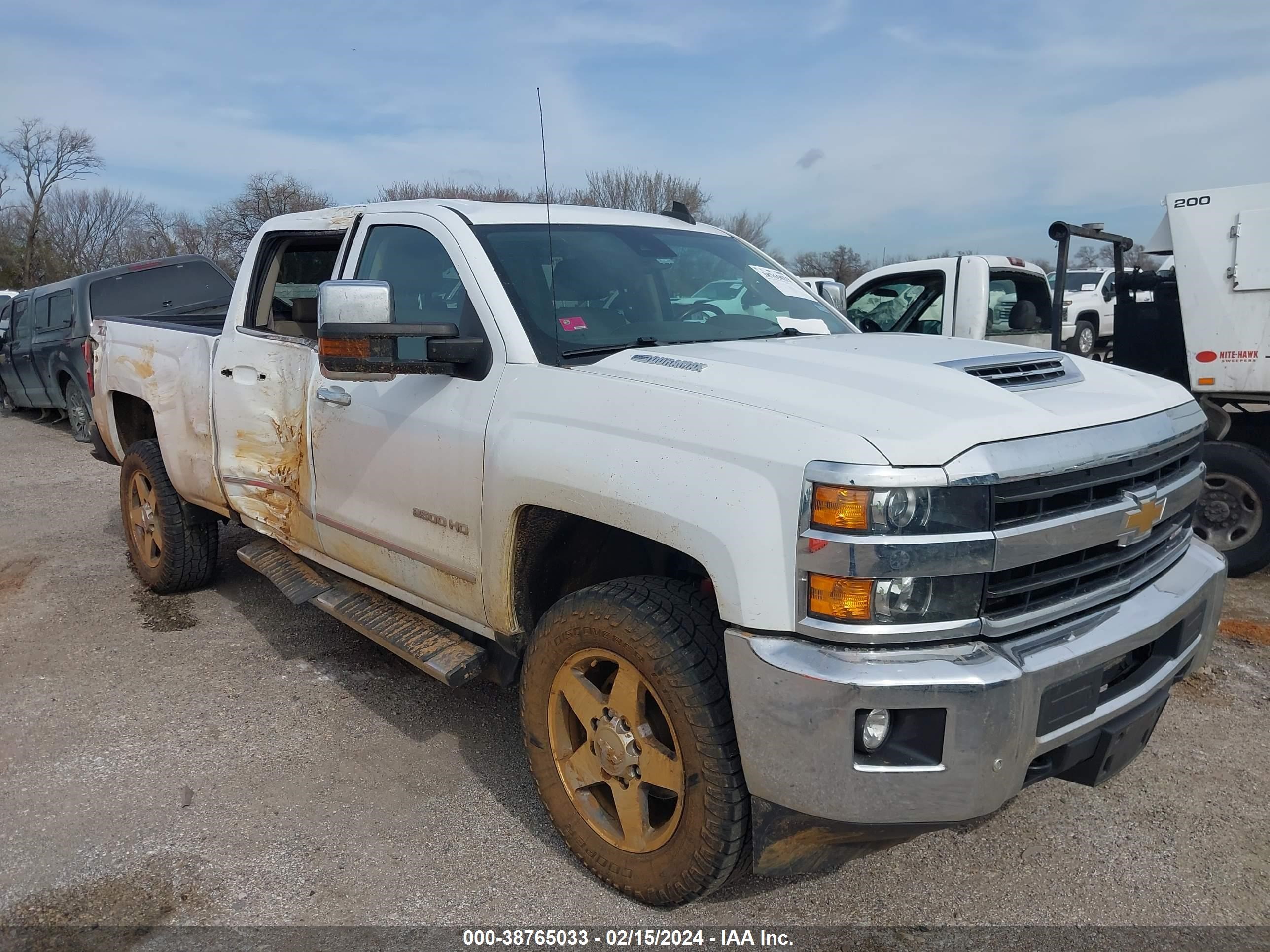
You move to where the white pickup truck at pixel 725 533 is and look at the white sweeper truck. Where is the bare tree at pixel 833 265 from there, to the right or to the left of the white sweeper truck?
left

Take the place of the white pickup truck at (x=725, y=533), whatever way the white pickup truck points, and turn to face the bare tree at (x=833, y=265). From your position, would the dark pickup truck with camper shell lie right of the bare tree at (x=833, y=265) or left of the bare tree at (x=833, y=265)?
left

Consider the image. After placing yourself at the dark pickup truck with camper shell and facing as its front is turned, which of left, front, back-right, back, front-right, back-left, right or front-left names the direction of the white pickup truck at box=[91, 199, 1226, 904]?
back-left

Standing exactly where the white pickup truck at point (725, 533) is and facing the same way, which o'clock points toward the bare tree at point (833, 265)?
The bare tree is roughly at 8 o'clock from the white pickup truck.

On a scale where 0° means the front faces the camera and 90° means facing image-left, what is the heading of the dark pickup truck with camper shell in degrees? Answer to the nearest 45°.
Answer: approximately 135°

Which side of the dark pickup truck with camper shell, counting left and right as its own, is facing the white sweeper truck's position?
back

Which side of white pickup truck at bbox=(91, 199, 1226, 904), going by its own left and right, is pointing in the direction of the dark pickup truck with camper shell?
back

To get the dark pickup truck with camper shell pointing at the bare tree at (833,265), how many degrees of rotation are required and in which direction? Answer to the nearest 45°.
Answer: approximately 90° to its right

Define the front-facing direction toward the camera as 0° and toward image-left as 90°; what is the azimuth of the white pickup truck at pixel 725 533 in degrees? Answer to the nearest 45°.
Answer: approximately 315°

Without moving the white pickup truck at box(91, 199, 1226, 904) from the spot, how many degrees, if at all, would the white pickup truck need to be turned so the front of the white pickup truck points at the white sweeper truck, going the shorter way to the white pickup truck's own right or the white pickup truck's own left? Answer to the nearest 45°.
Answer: approximately 90° to the white pickup truck's own left
